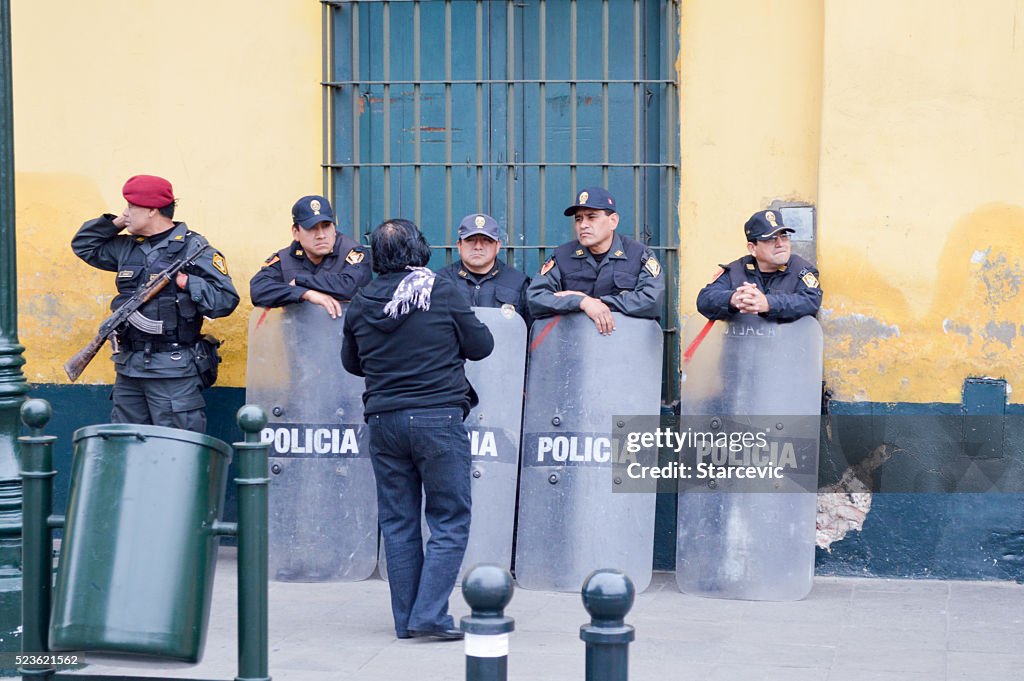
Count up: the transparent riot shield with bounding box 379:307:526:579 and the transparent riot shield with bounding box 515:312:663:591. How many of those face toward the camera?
2

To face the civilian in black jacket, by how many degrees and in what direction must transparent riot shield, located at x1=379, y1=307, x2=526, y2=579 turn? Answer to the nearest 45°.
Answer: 0° — it already faces them

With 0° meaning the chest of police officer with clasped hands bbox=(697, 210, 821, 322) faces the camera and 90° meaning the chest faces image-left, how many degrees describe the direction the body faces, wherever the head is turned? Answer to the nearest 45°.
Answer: approximately 0°

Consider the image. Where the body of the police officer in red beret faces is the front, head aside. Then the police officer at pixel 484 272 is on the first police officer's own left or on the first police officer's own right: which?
on the first police officer's own left

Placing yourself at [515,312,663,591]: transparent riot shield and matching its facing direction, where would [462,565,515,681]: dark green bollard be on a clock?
The dark green bollard is roughly at 12 o'clock from the transparent riot shield.

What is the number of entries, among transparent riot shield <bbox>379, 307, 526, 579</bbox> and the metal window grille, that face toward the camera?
2

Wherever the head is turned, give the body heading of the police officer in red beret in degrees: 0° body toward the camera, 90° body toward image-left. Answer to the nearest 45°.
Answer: approximately 45°
